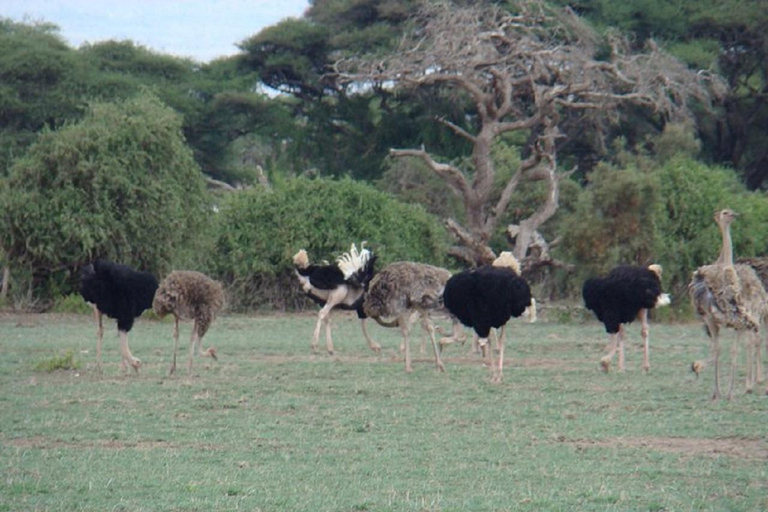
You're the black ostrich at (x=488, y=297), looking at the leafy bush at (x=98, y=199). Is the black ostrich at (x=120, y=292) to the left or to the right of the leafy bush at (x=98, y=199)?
left

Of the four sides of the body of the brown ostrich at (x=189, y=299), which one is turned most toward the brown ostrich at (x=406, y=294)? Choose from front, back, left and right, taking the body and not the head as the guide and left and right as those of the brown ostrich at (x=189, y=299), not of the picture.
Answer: front

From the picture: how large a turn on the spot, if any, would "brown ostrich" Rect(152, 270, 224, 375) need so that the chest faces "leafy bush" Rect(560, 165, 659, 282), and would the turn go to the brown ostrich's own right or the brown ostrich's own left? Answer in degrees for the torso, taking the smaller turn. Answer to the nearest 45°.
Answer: approximately 45° to the brown ostrich's own left

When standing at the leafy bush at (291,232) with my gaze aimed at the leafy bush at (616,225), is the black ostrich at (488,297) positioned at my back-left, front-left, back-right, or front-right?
front-right

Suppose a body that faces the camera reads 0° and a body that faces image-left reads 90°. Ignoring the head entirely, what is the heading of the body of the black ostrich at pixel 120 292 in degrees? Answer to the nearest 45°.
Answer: approximately 315°

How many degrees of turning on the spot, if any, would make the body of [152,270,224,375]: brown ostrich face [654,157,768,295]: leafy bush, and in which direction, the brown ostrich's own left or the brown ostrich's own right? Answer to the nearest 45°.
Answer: approximately 45° to the brown ostrich's own left

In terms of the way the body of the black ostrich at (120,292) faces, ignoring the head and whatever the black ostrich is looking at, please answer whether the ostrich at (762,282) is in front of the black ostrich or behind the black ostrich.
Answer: in front

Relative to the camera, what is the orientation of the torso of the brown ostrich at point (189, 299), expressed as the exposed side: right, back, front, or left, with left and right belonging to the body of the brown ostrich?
right
